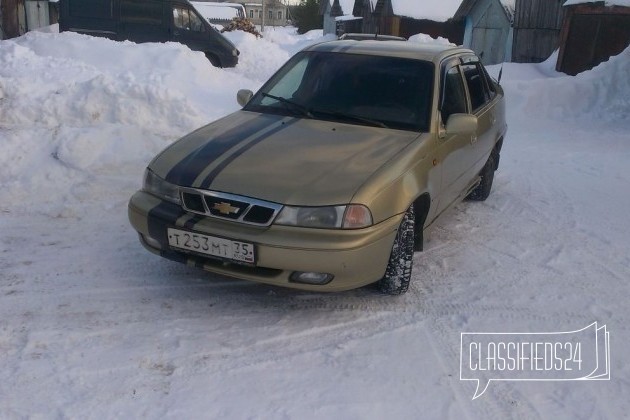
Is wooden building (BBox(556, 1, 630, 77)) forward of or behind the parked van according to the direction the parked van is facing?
forward

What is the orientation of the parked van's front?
to the viewer's right

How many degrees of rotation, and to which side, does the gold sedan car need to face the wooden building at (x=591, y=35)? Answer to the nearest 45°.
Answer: approximately 180°

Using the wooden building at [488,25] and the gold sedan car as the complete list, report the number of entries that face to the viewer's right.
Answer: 0

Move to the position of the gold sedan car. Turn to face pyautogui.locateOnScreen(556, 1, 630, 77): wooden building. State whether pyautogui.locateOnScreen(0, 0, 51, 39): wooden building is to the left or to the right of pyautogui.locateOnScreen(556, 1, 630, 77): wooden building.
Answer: left

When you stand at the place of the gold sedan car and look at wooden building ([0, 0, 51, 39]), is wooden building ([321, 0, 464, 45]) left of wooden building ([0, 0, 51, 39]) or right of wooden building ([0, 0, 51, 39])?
right

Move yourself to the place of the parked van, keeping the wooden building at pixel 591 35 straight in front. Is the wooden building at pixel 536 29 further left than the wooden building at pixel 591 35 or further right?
left

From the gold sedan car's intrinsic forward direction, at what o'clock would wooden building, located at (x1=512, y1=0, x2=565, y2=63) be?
The wooden building is roughly at 5 o'clock from the gold sedan car.
